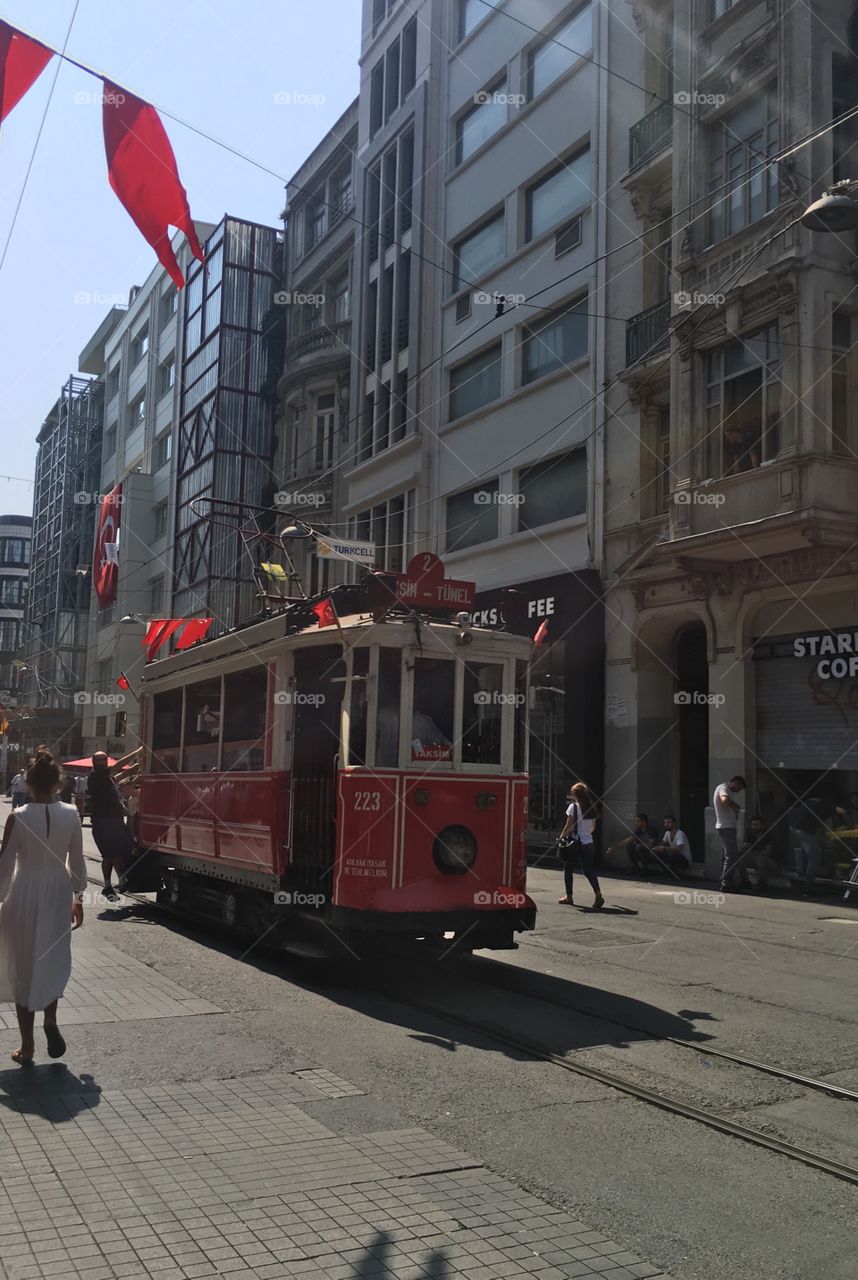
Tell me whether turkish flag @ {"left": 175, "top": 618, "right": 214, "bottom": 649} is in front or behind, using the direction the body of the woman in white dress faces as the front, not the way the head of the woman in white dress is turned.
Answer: in front

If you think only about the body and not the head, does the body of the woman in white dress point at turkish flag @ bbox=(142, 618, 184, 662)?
yes

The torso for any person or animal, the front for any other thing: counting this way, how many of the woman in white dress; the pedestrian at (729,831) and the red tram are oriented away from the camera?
1

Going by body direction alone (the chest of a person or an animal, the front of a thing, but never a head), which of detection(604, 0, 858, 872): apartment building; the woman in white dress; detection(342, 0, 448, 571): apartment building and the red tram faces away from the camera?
the woman in white dress

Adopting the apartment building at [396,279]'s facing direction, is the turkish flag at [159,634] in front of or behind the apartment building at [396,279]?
in front

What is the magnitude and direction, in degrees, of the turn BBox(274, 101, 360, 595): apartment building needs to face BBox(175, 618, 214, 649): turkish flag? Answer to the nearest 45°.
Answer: approximately 45° to its left

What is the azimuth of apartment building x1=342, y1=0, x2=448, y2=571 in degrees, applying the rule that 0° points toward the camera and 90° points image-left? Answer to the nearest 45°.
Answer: approximately 45°

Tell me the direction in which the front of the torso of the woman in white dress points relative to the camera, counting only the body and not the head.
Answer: away from the camera

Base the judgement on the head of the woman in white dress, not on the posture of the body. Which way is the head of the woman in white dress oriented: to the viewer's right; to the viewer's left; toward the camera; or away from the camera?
away from the camera
